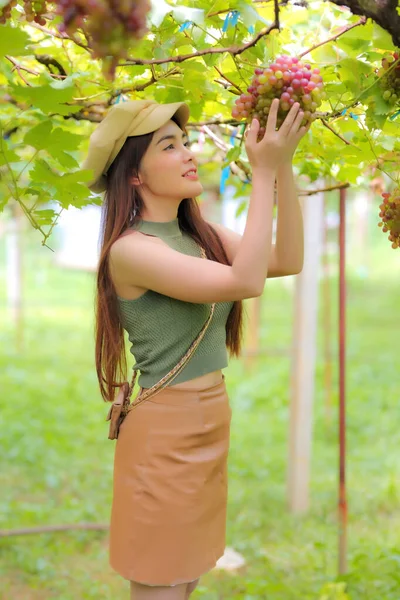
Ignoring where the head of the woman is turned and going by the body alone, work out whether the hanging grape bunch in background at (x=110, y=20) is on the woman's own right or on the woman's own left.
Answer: on the woman's own right

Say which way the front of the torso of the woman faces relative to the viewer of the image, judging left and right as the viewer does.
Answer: facing the viewer and to the right of the viewer

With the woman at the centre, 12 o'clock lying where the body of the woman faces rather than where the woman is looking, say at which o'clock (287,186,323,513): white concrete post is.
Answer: The white concrete post is roughly at 8 o'clock from the woman.

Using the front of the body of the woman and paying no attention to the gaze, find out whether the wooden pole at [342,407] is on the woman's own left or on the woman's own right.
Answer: on the woman's own left
